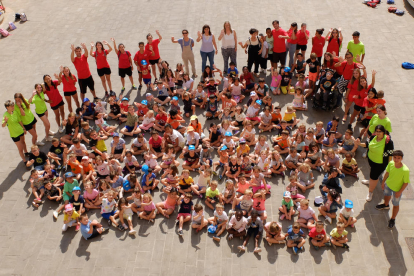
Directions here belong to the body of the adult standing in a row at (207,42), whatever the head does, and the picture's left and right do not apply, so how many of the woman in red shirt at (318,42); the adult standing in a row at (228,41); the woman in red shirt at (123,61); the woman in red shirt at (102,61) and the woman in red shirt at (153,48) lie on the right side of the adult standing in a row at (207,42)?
3

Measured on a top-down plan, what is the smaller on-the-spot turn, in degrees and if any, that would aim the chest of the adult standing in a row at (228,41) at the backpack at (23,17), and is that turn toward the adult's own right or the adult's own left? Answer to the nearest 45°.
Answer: approximately 135° to the adult's own right

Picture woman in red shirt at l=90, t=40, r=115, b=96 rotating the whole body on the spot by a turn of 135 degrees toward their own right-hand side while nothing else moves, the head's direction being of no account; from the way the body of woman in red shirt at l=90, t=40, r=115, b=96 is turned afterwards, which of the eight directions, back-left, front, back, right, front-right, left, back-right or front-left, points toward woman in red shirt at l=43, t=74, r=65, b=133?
left

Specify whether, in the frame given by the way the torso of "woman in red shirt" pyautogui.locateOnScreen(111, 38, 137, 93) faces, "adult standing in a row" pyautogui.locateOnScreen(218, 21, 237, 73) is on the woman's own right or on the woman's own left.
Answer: on the woman's own left

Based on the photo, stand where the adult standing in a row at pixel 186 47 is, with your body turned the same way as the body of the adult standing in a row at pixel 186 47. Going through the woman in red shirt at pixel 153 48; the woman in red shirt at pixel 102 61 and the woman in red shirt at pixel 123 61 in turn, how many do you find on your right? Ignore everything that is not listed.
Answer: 3

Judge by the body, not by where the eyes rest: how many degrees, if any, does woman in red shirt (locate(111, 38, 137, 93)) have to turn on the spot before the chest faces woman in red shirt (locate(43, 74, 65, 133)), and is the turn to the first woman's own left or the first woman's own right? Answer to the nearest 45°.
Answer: approximately 45° to the first woman's own right

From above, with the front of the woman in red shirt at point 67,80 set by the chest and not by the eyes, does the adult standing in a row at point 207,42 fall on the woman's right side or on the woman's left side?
on the woman's left side

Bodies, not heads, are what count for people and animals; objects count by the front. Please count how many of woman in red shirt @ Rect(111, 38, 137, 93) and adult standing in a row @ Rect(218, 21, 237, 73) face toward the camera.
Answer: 2

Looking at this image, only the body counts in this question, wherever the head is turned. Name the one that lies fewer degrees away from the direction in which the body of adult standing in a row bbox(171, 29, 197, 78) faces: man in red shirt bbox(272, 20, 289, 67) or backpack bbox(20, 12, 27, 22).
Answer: the man in red shirt

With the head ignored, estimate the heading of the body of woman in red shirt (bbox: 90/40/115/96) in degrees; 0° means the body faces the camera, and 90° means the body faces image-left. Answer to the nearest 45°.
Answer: approximately 0°

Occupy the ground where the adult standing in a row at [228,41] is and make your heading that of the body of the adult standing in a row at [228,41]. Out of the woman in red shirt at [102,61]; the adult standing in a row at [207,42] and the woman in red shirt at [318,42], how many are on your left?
1

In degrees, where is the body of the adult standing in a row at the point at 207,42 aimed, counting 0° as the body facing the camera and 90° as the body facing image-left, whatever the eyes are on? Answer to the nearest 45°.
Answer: approximately 0°
